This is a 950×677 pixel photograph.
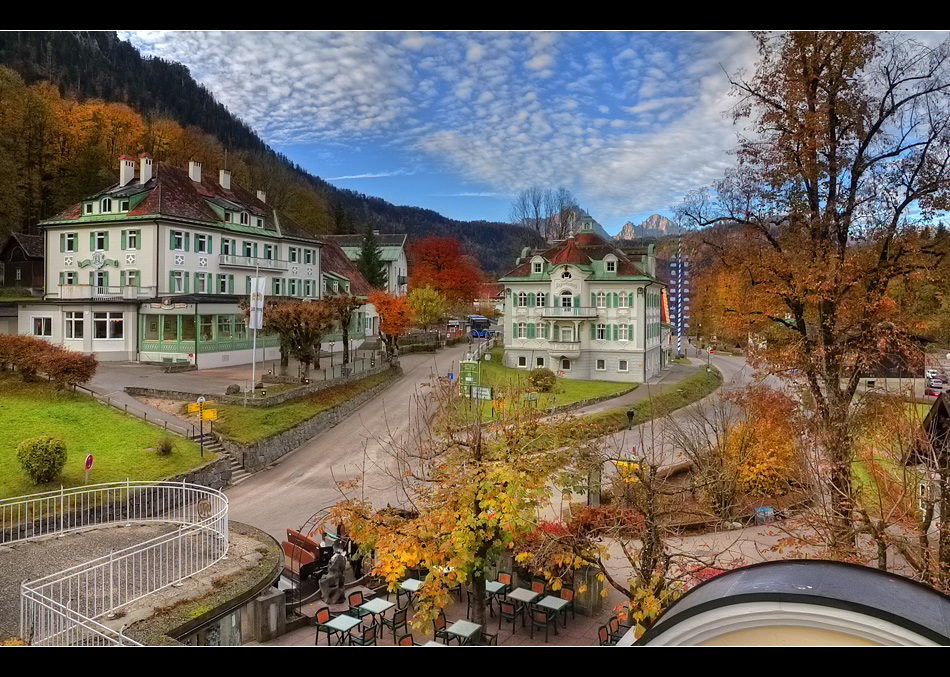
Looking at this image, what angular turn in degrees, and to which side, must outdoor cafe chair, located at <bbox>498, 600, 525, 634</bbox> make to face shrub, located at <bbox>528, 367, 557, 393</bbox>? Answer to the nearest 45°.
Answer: approximately 45° to its left

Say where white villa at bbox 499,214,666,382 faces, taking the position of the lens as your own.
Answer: facing the viewer

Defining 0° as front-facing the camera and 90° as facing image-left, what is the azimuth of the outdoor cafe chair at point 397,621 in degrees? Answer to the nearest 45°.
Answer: approximately 135°

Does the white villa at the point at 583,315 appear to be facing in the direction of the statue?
yes

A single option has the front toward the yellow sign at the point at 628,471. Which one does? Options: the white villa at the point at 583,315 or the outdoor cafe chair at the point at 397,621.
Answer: the white villa

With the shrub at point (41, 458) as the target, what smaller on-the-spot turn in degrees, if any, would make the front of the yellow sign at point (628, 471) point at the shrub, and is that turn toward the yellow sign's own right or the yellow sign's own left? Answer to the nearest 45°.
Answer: approximately 90° to the yellow sign's own right

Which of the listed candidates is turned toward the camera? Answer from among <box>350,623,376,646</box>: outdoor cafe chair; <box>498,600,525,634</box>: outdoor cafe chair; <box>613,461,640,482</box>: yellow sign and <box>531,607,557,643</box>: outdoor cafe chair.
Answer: the yellow sign

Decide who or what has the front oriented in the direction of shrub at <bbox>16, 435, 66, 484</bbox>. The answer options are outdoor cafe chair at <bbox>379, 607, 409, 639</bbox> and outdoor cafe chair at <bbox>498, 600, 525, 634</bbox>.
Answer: outdoor cafe chair at <bbox>379, 607, 409, 639</bbox>

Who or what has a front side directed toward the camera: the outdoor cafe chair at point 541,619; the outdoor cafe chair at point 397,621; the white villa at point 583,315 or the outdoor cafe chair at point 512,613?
the white villa

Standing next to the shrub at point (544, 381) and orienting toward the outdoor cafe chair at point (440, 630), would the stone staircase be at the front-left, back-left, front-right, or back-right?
front-right

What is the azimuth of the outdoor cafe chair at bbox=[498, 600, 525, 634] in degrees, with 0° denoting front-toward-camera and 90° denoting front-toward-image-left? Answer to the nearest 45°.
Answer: approximately 225°

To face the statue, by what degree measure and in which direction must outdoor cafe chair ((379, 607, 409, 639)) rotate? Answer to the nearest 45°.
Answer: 0° — it already faces it

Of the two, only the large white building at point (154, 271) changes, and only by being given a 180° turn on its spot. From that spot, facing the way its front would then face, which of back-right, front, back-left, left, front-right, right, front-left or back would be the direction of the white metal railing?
back-left

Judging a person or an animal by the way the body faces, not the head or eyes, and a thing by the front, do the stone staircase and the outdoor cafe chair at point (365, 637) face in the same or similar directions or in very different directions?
very different directions

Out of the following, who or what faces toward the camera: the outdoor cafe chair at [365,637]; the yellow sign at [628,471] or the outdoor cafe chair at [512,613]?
the yellow sign
